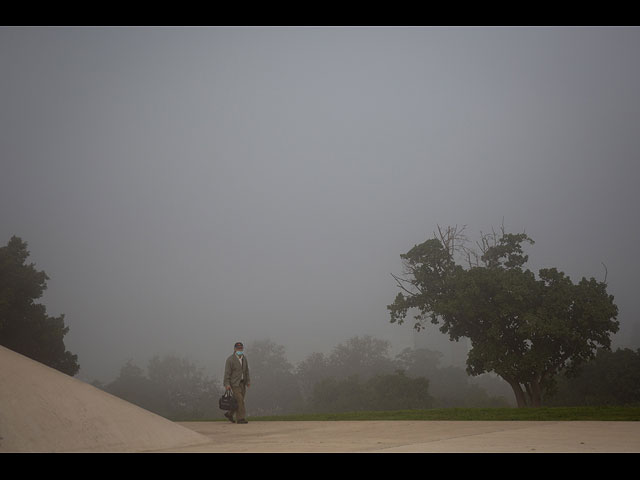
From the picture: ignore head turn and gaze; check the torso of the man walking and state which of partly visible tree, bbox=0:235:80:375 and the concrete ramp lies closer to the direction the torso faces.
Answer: the concrete ramp

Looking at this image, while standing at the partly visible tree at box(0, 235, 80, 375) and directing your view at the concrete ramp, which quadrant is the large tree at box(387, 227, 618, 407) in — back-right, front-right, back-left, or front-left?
front-left

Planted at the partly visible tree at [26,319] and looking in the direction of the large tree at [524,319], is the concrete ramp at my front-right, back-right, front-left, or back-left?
front-right

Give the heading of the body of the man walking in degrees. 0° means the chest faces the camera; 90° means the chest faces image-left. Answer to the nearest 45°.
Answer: approximately 315°

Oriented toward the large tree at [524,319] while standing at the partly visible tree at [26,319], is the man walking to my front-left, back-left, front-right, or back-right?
front-right

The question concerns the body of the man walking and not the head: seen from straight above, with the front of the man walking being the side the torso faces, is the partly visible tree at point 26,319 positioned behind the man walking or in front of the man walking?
behind

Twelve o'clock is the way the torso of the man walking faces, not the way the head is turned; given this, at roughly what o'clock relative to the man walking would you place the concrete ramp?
The concrete ramp is roughly at 2 o'clock from the man walking.

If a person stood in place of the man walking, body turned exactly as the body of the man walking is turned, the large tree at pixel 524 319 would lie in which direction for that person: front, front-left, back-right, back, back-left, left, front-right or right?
left
